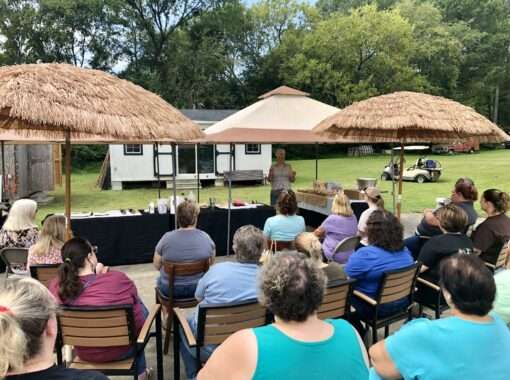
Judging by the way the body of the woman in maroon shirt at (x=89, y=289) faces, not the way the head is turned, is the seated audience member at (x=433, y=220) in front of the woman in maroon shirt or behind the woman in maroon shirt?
in front

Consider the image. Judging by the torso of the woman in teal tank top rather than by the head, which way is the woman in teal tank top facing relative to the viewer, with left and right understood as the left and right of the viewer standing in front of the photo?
facing away from the viewer

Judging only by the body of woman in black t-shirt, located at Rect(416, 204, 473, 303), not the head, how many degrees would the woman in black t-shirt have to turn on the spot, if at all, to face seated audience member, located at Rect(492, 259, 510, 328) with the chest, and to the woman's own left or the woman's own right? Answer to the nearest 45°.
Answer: approximately 135° to the woman's own left

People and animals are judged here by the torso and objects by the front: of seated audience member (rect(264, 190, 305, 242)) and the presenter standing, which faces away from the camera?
the seated audience member

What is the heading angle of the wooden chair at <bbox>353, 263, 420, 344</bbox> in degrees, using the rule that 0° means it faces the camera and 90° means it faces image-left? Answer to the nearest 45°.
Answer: approximately 135°

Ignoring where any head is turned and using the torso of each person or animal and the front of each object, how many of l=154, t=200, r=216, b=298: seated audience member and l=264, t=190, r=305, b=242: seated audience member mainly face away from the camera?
2

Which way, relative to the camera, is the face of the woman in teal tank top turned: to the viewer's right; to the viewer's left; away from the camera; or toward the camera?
away from the camera

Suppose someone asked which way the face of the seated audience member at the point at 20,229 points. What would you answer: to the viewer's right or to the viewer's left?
to the viewer's right

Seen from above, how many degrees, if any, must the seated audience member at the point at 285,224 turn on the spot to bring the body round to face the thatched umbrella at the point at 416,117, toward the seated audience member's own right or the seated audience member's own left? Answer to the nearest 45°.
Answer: approximately 90° to the seated audience member's own right

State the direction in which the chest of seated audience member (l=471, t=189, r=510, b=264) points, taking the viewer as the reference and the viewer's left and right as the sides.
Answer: facing away from the viewer and to the left of the viewer

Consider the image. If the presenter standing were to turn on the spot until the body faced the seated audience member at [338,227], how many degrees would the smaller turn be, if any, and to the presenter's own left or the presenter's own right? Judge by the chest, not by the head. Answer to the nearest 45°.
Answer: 0° — they already face them

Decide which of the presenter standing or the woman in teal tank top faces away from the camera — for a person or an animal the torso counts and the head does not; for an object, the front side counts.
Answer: the woman in teal tank top

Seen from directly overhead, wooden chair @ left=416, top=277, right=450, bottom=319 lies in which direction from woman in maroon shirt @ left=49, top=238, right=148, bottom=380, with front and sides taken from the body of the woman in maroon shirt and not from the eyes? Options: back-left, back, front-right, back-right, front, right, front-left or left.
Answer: front-right

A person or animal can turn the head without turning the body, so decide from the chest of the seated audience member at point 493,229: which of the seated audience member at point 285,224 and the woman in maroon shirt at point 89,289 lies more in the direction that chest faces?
the seated audience member
